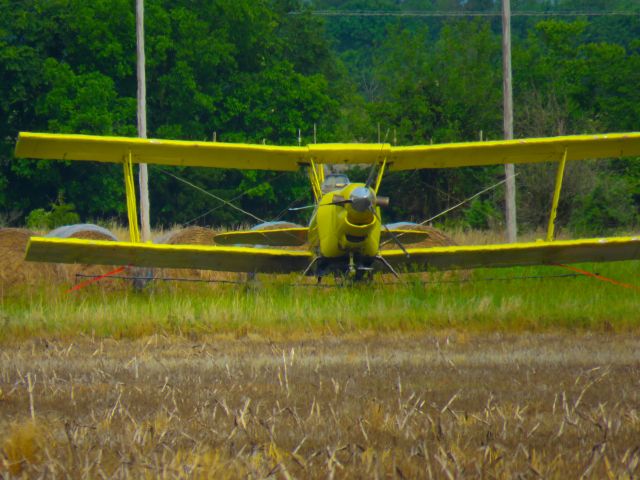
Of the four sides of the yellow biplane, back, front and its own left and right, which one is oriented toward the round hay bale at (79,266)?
right

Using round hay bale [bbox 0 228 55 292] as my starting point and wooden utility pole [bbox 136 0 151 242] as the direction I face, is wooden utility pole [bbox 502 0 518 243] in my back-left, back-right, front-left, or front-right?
front-right

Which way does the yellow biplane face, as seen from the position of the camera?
facing the viewer

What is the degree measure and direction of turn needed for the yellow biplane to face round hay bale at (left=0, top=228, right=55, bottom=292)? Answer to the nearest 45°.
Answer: approximately 90° to its right

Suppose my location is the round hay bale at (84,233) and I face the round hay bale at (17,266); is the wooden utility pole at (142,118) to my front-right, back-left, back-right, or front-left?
back-right

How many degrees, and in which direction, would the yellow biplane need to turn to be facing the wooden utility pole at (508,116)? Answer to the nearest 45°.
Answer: approximately 135° to its left

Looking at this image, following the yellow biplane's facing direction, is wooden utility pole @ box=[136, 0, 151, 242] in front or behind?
behind

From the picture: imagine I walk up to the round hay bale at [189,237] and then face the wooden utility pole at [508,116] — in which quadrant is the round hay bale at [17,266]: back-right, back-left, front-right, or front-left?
back-left

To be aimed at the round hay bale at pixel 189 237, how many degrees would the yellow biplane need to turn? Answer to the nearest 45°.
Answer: approximately 135° to its right
